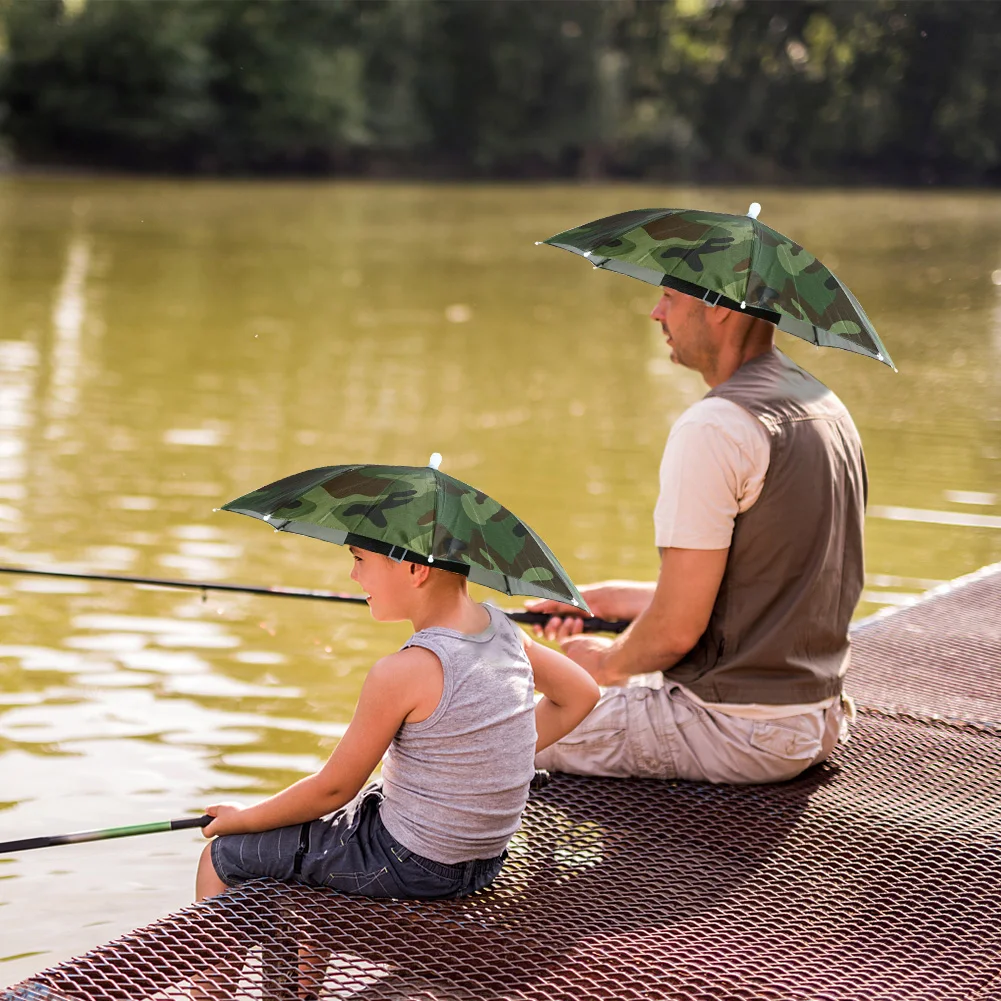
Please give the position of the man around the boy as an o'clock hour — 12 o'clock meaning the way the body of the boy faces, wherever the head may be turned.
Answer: The man is roughly at 3 o'clock from the boy.

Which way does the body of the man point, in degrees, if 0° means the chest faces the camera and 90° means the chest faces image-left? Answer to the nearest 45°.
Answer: approximately 135°

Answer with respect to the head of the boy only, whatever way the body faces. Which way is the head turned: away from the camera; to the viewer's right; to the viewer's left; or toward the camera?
to the viewer's left

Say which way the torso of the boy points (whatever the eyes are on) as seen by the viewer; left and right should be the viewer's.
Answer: facing away from the viewer and to the left of the viewer

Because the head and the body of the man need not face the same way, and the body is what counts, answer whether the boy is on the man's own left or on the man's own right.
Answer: on the man's own left

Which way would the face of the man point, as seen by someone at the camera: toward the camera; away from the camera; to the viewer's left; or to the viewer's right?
to the viewer's left
